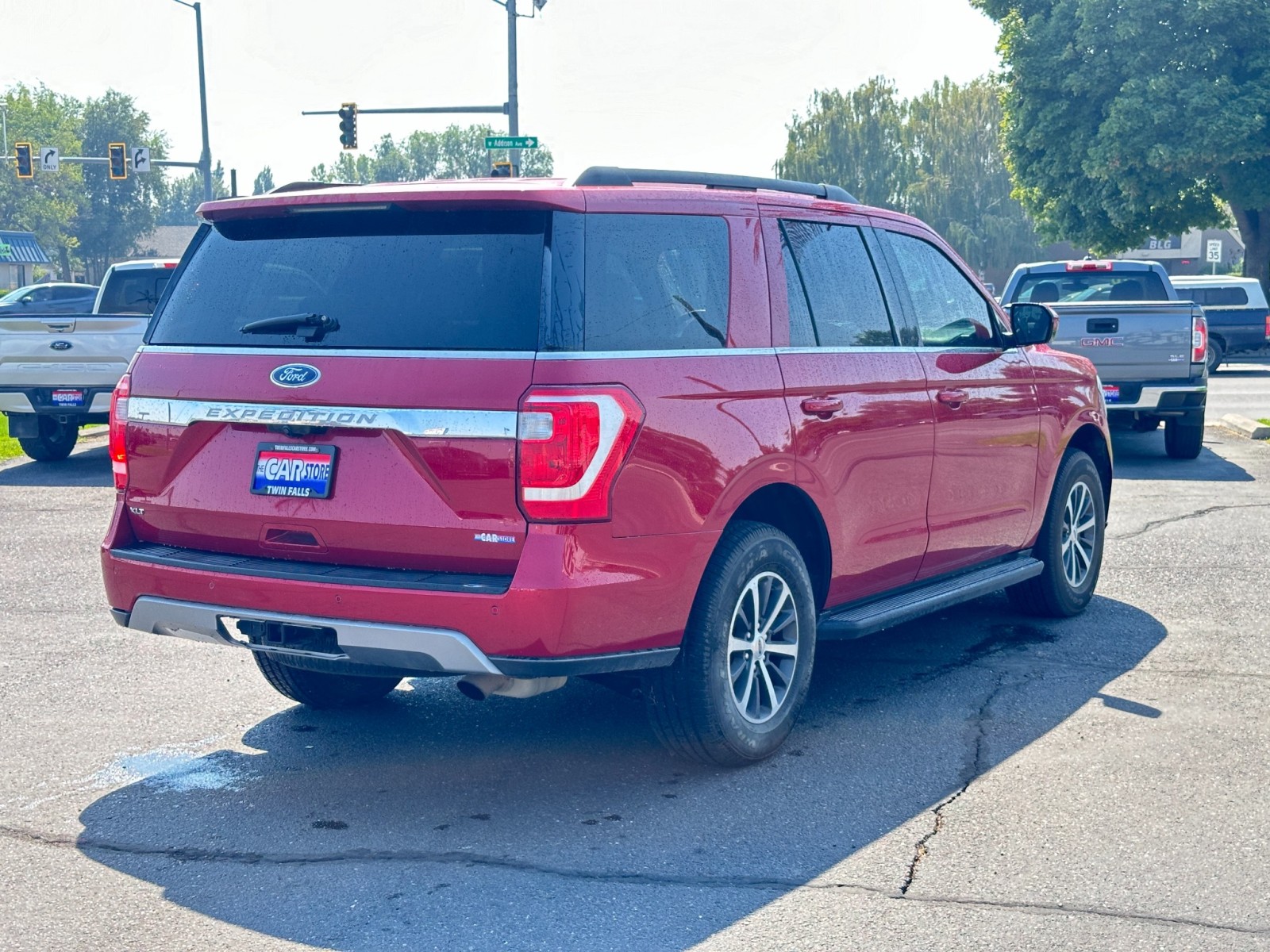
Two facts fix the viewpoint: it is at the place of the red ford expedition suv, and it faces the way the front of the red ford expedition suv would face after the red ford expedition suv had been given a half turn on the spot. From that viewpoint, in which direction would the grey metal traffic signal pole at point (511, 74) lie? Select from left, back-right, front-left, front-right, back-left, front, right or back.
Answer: back-right

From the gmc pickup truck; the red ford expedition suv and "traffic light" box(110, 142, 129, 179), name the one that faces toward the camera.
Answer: the traffic light

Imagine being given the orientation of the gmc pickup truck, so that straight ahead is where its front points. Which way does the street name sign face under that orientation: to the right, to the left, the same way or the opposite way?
the opposite way

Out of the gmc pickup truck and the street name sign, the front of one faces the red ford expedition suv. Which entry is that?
the street name sign

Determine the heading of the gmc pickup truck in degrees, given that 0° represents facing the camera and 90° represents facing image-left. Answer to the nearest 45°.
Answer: approximately 180°

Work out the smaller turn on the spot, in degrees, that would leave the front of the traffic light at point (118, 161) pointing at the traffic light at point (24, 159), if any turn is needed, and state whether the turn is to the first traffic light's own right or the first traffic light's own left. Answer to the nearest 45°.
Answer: approximately 90° to the first traffic light's own right

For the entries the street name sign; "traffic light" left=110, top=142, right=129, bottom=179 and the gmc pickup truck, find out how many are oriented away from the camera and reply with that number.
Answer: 1

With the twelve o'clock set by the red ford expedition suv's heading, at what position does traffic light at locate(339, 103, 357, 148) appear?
The traffic light is roughly at 10 o'clock from the red ford expedition suv.

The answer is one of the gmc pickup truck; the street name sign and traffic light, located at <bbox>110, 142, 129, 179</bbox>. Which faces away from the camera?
the gmc pickup truck

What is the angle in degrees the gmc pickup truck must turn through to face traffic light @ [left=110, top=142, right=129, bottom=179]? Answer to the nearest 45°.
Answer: approximately 45° to its left

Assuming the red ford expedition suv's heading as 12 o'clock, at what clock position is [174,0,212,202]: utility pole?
The utility pole is roughly at 10 o'clock from the red ford expedition suv.

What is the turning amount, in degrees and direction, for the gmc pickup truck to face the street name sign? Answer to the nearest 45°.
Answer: approximately 45° to its left

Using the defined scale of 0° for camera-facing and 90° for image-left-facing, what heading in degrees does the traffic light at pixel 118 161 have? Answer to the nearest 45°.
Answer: approximately 0°

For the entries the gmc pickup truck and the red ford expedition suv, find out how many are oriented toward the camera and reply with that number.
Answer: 0
